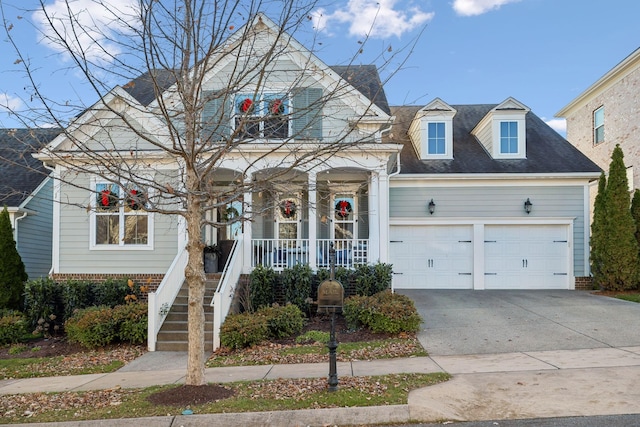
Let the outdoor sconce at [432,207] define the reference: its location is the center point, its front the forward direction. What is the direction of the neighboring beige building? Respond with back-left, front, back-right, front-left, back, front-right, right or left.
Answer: back-left

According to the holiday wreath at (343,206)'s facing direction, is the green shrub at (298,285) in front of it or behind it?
in front

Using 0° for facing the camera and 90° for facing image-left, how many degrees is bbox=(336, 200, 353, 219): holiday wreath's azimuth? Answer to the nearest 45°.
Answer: approximately 0°

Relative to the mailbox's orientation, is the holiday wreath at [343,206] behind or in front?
behind

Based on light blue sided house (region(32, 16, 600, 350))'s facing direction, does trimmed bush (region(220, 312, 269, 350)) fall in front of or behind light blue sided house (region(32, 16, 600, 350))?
in front

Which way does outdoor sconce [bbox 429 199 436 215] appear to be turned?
toward the camera

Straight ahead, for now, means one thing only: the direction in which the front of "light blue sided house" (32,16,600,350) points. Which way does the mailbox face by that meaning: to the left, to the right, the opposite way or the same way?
the same way

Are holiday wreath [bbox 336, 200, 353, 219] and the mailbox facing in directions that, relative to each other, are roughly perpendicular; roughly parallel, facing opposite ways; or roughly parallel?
roughly parallel

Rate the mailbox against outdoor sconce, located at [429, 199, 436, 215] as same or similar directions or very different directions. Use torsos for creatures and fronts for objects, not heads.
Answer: same or similar directions

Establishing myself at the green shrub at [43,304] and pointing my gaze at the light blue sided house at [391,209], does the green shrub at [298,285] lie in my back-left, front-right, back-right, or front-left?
front-right

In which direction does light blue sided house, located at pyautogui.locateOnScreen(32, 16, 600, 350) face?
toward the camera

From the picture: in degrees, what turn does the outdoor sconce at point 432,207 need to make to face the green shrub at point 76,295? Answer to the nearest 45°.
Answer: approximately 45° to its right

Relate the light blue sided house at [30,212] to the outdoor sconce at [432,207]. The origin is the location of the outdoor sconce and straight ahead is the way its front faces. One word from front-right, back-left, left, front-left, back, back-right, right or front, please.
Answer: right

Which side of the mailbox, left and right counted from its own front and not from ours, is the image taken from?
front

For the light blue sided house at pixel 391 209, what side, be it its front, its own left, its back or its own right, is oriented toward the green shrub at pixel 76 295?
right

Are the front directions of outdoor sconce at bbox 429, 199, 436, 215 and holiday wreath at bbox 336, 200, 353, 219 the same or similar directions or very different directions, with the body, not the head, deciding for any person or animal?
same or similar directions

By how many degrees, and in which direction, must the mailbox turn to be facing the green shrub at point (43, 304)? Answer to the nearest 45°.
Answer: approximately 135° to its right
